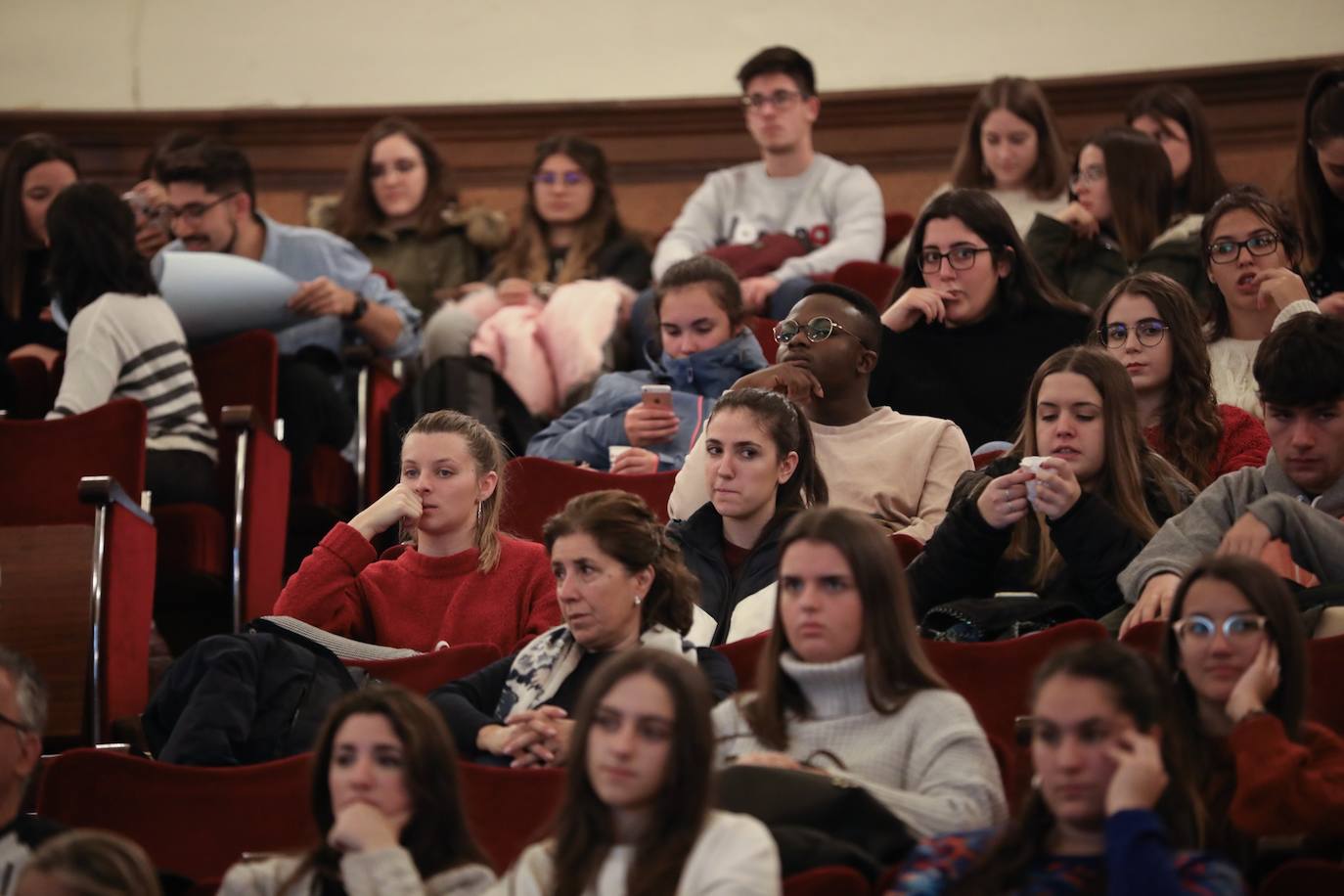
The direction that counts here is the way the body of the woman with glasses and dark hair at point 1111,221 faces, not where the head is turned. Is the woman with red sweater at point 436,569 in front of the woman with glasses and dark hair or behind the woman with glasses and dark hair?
in front

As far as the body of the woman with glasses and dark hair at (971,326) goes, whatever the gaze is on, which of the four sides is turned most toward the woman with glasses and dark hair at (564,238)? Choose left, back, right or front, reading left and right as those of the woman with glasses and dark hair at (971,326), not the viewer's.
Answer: right

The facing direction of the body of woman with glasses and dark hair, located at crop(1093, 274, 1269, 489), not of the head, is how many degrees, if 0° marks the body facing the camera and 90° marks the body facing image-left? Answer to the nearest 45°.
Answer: approximately 45°

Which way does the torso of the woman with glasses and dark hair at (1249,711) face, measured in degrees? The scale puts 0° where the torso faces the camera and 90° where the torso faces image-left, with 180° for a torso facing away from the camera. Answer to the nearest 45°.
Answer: approximately 45°

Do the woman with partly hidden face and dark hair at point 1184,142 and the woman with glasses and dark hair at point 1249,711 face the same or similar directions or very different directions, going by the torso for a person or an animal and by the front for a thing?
same or similar directions

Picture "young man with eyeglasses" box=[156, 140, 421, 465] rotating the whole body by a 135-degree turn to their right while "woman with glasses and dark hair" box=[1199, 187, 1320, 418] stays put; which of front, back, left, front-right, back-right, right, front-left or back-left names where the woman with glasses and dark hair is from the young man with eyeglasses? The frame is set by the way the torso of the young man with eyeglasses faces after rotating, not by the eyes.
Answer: back-right

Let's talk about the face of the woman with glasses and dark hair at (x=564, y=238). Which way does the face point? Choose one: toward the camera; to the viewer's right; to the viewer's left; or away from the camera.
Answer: toward the camera

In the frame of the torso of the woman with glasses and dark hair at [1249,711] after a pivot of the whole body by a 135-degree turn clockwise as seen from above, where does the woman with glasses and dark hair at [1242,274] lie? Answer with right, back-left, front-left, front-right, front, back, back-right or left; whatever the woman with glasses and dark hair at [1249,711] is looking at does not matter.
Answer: front

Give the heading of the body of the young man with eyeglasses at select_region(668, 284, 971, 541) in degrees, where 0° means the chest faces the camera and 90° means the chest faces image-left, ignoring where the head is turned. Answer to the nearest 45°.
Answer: approximately 45°

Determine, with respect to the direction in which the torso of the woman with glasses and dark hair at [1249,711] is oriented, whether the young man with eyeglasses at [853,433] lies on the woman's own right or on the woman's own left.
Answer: on the woman's own right

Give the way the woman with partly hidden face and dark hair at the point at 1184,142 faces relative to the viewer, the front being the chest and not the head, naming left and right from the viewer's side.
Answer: facing the viewer and to the left of the viewer

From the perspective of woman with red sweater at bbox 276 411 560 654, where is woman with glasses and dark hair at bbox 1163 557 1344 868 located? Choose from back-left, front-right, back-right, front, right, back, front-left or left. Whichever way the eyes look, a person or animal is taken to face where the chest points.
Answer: left

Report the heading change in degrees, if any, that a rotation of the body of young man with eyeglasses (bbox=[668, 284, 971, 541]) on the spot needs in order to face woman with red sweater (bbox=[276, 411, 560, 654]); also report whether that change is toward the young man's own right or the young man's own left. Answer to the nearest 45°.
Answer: approximately 45° to the young man's own right

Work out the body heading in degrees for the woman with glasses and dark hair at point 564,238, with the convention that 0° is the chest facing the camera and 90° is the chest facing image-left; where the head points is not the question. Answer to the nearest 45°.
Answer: approximately 0°

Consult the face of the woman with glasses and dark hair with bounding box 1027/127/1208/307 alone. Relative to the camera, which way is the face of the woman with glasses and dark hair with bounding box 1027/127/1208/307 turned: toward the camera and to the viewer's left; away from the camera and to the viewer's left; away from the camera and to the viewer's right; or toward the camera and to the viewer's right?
toward the camera and to the viewer's left

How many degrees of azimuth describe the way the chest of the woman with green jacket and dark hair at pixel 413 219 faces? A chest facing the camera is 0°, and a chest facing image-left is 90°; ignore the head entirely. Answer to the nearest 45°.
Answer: approximately 45°
